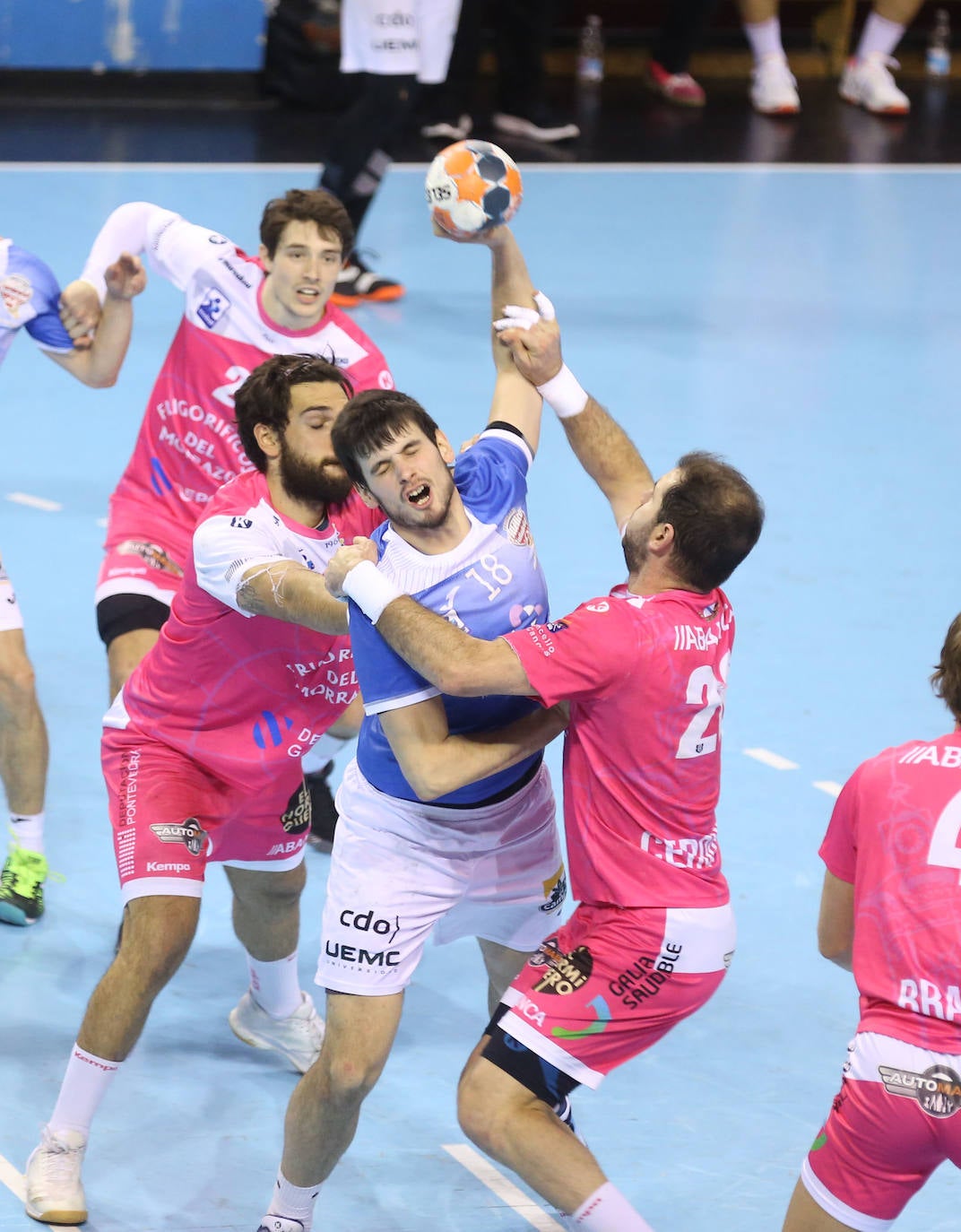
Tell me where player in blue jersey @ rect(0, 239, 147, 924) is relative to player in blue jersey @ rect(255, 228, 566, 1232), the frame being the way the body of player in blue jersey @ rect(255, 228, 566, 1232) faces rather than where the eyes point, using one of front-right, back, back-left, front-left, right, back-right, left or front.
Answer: back-right

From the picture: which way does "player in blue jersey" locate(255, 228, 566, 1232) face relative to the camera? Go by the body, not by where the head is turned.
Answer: toward the camera
